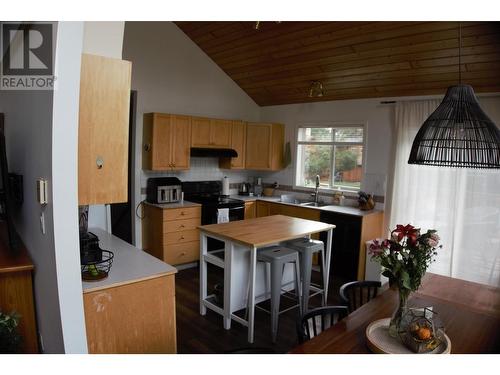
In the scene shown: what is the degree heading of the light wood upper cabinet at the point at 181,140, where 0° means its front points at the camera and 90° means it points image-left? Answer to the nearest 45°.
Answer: approximately 315°

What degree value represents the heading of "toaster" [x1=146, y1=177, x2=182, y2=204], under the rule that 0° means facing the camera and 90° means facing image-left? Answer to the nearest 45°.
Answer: approximately 315°

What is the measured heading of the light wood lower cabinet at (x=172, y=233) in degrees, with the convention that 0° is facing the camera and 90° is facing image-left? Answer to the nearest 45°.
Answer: approximately 315°

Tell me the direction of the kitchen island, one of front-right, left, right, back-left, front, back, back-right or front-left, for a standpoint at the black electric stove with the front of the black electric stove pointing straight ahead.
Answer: front-right

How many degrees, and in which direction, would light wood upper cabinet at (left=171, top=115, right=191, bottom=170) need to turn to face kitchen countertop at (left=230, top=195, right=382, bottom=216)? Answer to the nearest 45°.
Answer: approximately 45° to its left

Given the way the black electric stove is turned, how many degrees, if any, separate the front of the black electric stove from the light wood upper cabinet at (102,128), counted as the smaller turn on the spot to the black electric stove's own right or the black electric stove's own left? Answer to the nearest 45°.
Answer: approximately 45° to the black electric stove's own right
